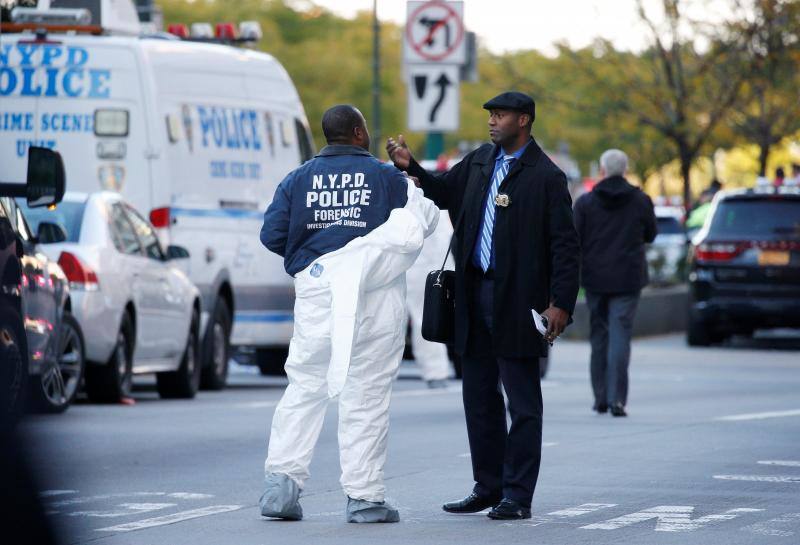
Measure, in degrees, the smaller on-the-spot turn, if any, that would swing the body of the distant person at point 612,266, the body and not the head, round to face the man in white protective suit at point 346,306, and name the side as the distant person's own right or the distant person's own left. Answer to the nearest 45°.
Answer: approximately 180°

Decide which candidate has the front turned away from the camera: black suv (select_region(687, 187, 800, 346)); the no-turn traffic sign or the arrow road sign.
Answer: the black suv

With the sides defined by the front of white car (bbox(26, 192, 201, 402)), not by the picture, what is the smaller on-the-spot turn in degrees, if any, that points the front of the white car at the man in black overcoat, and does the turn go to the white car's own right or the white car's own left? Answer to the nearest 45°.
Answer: approximately 135° to the white car's own right

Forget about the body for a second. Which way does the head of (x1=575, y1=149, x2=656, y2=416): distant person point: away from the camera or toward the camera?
away from the camera

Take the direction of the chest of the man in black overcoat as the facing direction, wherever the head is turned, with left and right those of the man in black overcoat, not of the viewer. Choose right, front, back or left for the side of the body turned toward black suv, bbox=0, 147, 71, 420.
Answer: right

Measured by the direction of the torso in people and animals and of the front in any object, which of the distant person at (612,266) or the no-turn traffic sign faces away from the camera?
the distant person

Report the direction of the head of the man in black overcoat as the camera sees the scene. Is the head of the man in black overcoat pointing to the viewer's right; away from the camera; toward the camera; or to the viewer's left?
to the viewer's left

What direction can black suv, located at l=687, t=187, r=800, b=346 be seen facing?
away from the camera

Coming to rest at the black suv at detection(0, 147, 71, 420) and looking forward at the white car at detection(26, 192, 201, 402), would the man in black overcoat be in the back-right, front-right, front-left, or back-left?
back-right

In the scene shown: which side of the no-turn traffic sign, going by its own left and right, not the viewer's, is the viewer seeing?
front

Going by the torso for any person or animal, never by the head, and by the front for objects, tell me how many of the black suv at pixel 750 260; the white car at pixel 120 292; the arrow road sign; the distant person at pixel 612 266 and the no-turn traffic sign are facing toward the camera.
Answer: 2

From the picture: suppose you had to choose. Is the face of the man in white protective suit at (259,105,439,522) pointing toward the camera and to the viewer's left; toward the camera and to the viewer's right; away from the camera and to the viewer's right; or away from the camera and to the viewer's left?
away from the camera and to the viewer's right

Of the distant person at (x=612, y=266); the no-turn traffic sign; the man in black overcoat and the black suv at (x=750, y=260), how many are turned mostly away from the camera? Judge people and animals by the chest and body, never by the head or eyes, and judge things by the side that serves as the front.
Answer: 2

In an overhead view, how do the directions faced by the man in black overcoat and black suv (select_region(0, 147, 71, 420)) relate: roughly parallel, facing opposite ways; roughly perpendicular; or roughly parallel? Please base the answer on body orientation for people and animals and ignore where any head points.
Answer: roughly parallel, facing opposite ways

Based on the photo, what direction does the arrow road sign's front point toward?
toward the camera

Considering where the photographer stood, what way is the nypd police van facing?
facing away from the viewer and to the right of the viewer

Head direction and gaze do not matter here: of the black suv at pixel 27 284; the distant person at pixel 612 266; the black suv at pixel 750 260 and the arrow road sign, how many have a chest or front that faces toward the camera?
1

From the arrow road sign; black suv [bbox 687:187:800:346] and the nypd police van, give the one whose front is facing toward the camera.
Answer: the arrow road sign

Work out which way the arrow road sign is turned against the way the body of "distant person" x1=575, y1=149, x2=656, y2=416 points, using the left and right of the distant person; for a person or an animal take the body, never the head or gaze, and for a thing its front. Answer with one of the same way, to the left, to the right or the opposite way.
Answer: the opposite way

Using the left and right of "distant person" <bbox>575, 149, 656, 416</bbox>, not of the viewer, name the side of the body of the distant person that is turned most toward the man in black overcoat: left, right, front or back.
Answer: back
